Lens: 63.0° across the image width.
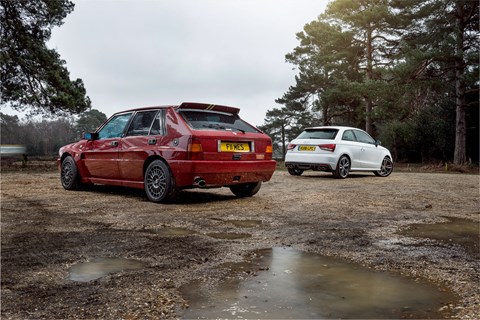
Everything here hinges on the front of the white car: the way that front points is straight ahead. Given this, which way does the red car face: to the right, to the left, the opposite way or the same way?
to the left

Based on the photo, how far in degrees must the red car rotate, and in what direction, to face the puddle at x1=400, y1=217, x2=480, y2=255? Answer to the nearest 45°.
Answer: approximately 180°

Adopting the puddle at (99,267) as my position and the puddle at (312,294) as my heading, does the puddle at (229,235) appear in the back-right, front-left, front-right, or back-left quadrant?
front-left

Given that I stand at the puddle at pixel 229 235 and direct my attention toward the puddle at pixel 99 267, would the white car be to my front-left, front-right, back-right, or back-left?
back-right

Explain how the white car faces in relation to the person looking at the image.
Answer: facing away from the viewer and to the right of the viewer

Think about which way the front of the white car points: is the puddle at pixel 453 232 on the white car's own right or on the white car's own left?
on the white car's own right

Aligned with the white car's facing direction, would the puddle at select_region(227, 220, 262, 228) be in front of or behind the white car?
behind

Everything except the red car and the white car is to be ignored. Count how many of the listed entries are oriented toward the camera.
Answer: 0

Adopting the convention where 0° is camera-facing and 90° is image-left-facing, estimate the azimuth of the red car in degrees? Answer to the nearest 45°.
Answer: approximately 135°

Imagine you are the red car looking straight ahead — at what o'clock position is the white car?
The white car is roughly at 3 o'clock from the red car.

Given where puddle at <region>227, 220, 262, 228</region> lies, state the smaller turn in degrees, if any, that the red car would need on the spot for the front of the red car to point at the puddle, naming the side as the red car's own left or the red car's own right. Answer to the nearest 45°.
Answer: approximately 135° to the red car's own left

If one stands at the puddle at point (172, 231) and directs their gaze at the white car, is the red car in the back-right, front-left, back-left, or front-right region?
front-left

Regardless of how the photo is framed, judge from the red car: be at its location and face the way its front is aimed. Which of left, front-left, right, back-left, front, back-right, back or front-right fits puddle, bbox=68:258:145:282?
back-left

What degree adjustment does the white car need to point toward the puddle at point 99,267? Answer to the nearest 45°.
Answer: approximately 135° to its right

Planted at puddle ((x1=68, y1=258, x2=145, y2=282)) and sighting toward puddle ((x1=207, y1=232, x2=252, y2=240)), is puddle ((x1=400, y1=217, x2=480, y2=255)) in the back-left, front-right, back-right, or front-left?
front-right
